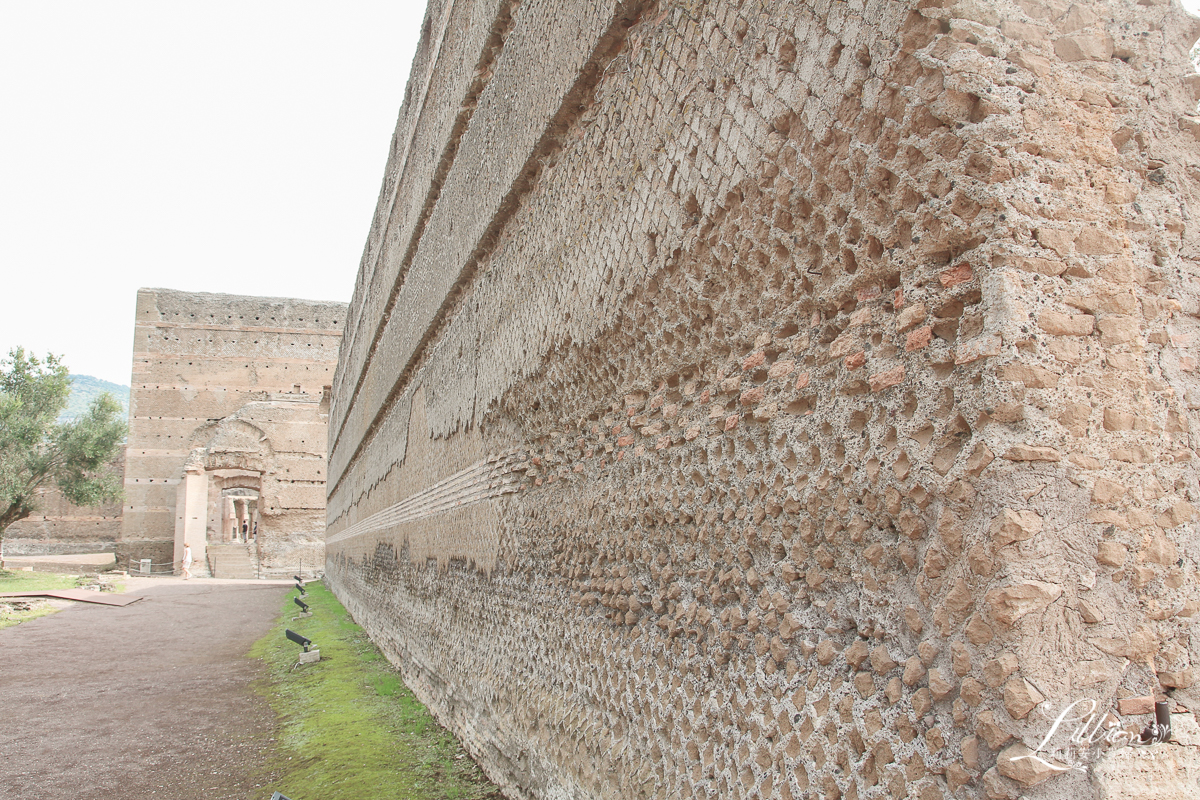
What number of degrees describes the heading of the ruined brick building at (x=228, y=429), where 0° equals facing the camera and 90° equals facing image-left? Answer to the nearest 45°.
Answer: approximately 0°

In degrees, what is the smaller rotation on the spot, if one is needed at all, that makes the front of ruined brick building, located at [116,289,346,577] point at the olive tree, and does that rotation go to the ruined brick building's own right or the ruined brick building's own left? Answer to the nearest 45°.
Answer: approximately 45° to the ruined brick building's own right

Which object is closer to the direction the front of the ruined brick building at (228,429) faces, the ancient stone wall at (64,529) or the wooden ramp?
the wooden ramp

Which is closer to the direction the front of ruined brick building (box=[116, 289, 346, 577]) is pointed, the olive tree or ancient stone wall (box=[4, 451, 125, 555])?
the olive tree

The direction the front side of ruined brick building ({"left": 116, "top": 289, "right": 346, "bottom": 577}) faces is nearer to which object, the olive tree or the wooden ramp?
the wooden ramp

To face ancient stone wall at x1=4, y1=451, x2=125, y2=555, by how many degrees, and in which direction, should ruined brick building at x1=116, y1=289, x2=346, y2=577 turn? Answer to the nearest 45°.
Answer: approximately 135° to its right

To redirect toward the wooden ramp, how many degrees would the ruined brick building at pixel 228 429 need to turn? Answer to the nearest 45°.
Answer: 0° — it already faces it

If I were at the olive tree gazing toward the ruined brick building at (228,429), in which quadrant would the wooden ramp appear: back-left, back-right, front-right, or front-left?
back-right
